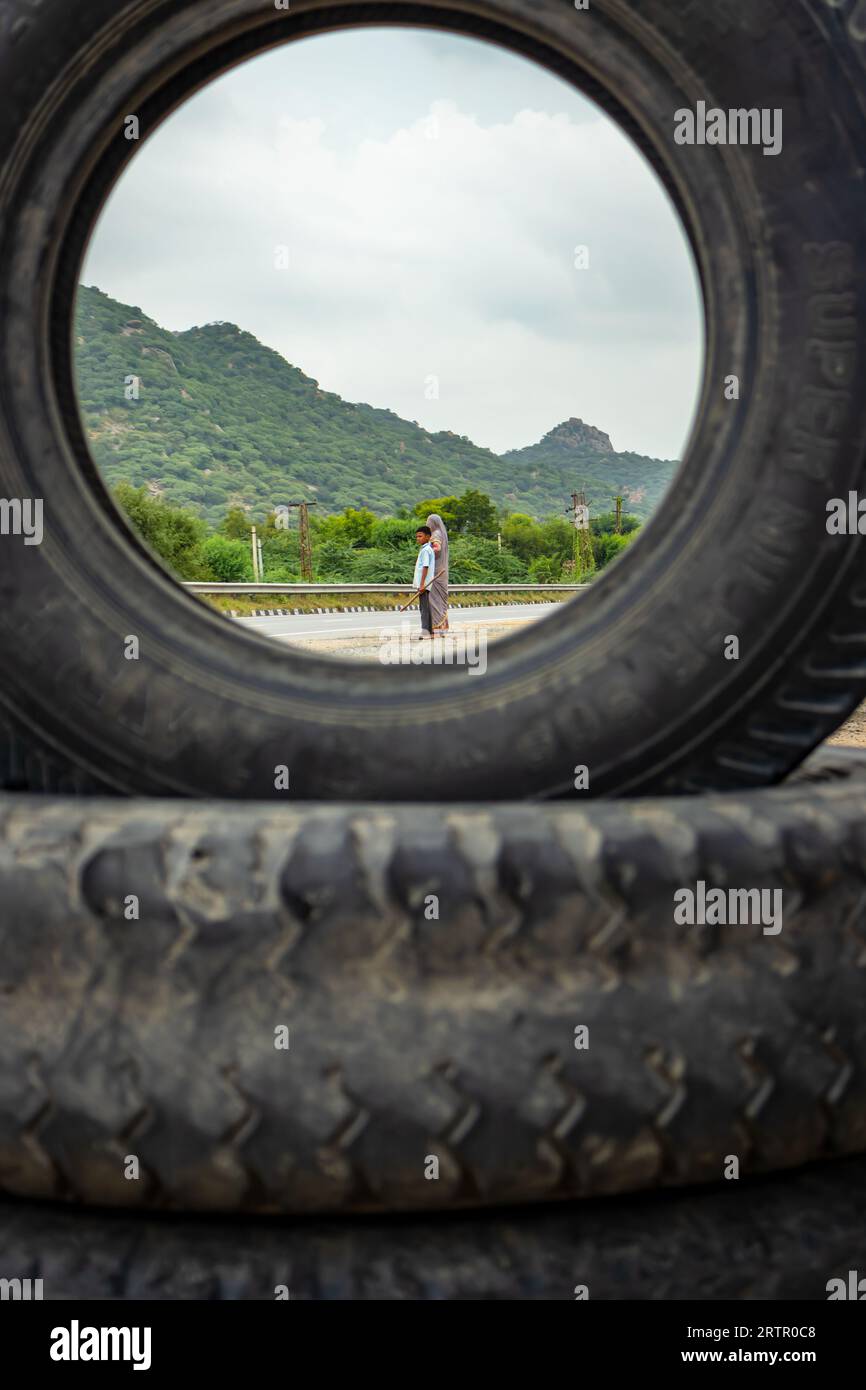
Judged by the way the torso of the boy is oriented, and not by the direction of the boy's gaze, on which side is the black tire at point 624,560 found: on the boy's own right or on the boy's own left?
on the boy's own left

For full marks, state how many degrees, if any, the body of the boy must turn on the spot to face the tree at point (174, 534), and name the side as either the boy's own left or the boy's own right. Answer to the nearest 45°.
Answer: approximately 90° to the boy's own right

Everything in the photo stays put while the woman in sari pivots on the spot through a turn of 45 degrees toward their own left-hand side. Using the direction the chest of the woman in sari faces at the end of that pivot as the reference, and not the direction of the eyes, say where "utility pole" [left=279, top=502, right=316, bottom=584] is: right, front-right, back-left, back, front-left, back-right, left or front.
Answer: back-right

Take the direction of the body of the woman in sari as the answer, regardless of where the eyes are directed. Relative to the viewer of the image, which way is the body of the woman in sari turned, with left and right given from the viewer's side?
facing to the left of the viewer

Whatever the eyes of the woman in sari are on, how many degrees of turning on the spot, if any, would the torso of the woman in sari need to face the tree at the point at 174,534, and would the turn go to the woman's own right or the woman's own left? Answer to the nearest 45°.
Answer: approximately 90° to the woman's own right

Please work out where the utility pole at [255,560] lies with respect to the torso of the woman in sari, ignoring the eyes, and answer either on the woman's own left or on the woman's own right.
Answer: on the woman's own right
